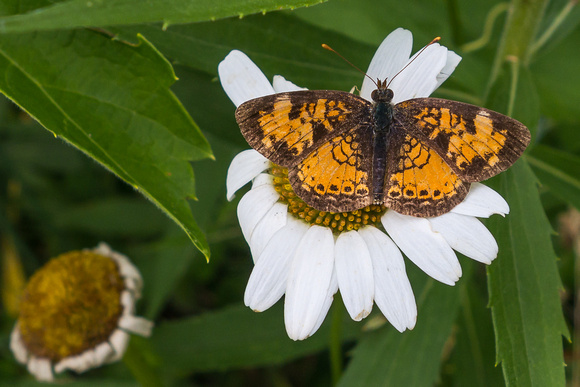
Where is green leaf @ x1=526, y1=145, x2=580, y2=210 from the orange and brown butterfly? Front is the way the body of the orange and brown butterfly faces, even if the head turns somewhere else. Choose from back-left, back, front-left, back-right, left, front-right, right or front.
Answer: front-right

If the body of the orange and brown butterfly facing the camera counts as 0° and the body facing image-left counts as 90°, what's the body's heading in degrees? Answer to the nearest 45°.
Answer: approximately 180°

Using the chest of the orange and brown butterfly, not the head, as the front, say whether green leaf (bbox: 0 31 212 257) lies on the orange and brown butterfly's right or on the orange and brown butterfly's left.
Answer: on the orange and brown butterfly's left

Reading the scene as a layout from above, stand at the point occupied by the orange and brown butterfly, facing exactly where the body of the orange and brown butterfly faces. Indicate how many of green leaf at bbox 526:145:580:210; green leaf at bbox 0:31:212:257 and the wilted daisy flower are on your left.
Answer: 2

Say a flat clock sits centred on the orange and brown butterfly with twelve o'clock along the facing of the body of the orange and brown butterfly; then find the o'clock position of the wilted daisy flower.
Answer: The wilted daisy flower is roughly at 9 o'clock from the orange and brown butterfly.

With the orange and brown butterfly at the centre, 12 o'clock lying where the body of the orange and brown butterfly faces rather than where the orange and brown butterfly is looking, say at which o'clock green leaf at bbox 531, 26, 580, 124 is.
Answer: The green leaf is roughly at 1 o'clock from the orange and brown butterfly.
